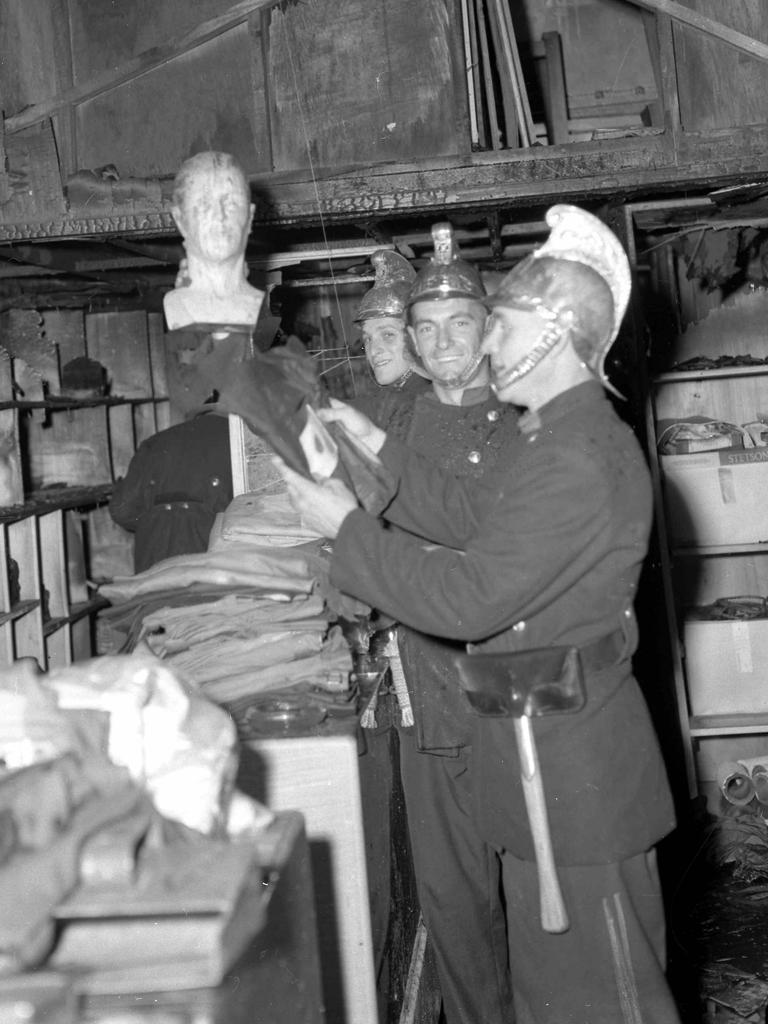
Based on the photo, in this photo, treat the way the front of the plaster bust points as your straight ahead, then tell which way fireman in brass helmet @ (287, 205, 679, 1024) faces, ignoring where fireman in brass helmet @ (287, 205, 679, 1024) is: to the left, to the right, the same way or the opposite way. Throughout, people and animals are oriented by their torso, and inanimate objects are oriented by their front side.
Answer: to the right

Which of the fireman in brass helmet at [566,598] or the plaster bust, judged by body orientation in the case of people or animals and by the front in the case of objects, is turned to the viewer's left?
the fireman in brass helmet

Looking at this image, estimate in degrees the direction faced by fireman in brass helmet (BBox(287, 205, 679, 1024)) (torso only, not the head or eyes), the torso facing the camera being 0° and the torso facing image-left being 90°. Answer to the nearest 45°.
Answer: approximately 90°

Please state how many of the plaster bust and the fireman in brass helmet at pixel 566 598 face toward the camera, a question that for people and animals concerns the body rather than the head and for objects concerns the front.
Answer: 1

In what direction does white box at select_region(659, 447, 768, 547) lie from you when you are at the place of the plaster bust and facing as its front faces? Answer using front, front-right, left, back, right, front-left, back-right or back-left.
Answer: back-left

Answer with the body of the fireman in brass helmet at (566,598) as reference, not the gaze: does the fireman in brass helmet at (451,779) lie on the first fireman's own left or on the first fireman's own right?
on the first fireman's own right

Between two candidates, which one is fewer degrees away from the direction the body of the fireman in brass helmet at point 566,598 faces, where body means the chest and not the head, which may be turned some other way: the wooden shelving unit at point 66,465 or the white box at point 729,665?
the wooden shelving unit

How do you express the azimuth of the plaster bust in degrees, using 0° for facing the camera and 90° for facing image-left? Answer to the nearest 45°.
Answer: approximately 0°
